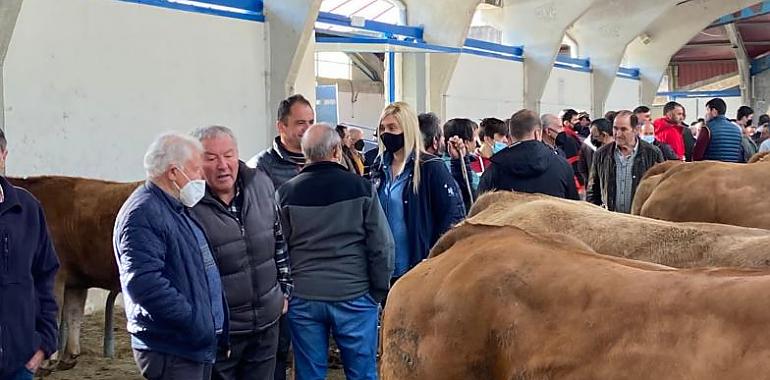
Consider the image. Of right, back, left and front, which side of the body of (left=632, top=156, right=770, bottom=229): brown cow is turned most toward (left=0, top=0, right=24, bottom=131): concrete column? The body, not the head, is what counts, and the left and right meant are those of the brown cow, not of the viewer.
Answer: back

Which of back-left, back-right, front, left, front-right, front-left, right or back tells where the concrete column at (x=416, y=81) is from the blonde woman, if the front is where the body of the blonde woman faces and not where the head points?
back-right

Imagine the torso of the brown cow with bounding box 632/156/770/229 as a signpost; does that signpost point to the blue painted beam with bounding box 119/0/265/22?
no

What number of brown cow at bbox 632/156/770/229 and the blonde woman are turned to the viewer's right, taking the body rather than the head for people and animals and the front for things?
1

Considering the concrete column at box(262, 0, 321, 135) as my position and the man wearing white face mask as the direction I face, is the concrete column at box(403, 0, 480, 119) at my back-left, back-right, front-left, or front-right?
back-left

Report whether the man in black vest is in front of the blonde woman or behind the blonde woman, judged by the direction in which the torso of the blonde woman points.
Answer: in front

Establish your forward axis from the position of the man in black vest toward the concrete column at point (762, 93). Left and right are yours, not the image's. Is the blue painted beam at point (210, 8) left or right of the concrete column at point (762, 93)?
left

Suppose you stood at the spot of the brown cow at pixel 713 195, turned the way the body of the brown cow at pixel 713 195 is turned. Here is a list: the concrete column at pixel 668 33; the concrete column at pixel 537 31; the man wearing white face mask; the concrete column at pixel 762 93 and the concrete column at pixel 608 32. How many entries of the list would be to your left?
4

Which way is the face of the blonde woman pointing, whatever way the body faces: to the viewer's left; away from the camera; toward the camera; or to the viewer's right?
toward the camera

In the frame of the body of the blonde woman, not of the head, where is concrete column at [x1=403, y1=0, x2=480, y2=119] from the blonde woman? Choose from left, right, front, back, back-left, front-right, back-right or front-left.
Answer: back-right

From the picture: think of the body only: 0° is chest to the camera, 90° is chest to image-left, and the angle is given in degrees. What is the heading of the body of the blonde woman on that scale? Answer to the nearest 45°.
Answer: approximately 45°

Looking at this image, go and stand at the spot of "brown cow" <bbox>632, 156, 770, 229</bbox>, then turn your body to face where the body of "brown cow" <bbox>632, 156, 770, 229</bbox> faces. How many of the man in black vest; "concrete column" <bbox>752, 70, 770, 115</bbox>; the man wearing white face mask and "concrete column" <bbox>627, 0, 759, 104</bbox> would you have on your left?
2

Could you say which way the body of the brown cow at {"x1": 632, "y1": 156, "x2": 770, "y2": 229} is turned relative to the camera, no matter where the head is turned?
to the viewer's right

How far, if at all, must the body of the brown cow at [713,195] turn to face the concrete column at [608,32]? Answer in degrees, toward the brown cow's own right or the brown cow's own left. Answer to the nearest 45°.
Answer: approximately 90° to the brown cow's own left

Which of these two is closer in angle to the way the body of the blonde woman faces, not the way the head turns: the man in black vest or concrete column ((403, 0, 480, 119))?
the man in black vest

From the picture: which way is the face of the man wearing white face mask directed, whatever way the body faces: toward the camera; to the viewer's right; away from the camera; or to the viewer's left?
to the viewer's right

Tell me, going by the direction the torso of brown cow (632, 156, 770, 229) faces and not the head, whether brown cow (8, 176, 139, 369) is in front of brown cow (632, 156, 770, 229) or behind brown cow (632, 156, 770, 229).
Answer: behind

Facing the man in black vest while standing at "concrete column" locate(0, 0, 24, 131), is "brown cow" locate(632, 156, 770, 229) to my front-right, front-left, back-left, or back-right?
front-left

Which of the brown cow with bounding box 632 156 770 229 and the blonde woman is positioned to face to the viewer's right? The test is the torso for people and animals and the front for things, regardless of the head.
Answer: the brown cow

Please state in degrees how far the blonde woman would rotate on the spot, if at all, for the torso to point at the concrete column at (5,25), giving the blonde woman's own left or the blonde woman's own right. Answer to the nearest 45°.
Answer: approximately 90° to the blonde woman's own right
